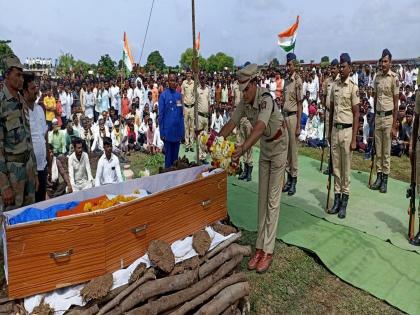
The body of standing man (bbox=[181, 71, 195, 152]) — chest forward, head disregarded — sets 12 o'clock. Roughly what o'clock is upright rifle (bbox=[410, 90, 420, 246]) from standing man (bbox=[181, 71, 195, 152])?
upright rifle (bbox=[410, 90, 420, 246]) is roughly at 11 o'clock from standing man (bbox=[181, 71, 195, 152]).

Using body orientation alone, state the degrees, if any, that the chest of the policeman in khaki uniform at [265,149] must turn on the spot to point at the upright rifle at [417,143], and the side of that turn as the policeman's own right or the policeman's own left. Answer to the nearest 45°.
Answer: approximately 180°

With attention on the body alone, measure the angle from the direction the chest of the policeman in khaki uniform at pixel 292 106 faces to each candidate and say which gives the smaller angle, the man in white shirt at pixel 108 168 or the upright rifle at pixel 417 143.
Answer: the man in white shirt

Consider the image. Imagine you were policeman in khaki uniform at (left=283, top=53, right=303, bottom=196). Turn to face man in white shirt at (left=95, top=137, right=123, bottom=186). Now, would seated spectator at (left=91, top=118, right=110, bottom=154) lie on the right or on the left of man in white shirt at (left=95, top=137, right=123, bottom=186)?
right

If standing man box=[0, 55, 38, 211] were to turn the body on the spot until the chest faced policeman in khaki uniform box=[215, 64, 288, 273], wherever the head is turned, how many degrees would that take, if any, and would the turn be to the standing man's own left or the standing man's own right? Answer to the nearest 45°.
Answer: approximately 45° to the standing man's own left

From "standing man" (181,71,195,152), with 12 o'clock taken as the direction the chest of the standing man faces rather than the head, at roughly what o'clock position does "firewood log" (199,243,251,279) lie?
The firewood log is roughly at 12 o'clock from the standing man.

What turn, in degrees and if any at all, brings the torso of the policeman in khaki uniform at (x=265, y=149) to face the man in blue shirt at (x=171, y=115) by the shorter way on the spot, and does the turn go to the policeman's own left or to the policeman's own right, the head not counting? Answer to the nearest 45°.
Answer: approximately 90° to the policeman's own right
